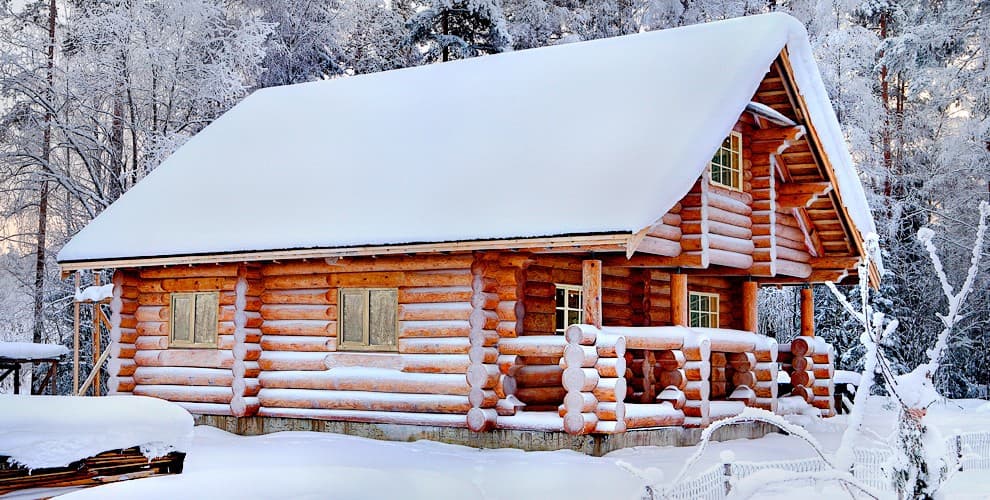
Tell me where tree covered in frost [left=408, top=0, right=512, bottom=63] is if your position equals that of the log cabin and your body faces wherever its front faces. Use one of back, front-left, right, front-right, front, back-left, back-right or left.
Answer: back-left

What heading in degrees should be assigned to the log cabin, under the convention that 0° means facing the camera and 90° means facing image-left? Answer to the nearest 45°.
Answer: approximately 315°
